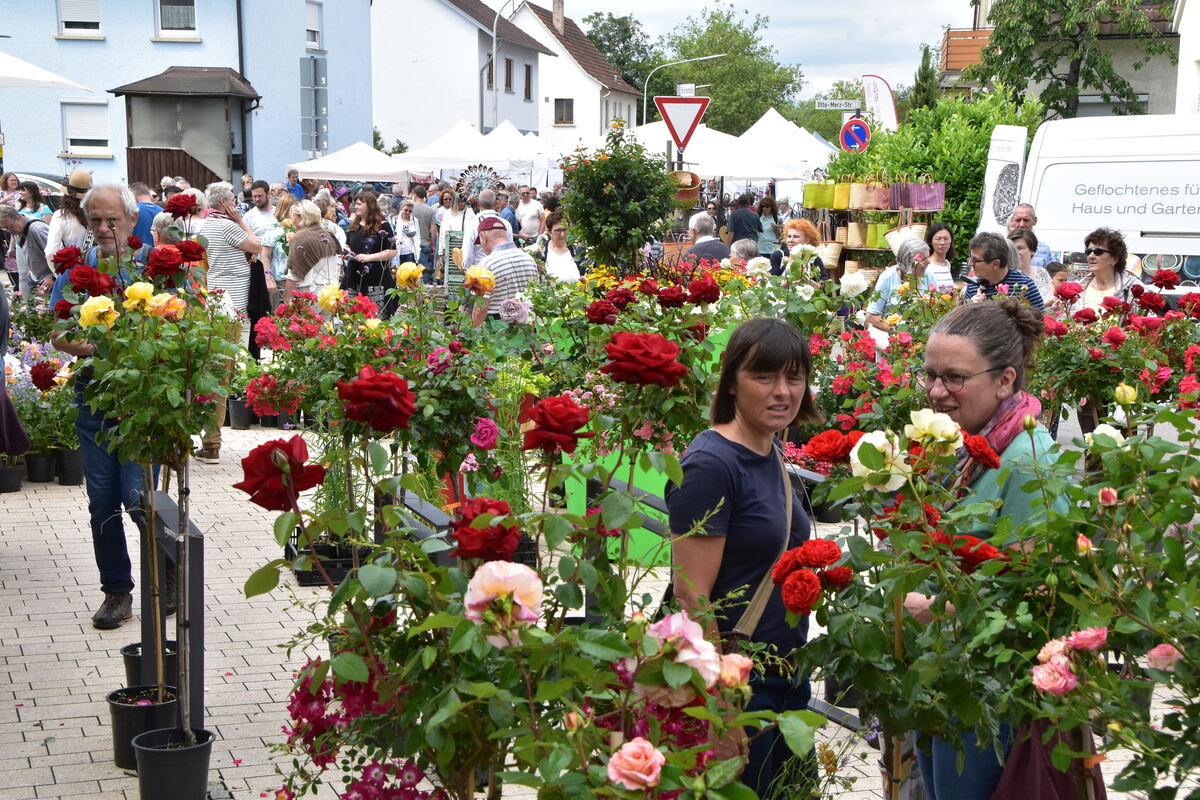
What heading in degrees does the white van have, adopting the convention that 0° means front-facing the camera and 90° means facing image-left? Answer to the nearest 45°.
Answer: approximately 270°

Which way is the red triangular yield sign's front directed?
toward the camera

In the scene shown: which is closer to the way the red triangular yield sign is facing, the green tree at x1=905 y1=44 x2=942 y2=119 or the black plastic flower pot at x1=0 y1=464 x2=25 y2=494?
the black plastic flower pot

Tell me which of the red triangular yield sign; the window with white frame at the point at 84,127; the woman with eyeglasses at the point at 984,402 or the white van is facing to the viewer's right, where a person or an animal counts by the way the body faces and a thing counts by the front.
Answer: the white van

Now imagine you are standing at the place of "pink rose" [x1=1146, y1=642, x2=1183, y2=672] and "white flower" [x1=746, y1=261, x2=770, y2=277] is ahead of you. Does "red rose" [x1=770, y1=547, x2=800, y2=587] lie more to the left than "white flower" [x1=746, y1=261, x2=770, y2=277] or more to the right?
left

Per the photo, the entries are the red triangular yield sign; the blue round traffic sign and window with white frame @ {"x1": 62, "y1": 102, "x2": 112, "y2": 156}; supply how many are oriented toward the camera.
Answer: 3

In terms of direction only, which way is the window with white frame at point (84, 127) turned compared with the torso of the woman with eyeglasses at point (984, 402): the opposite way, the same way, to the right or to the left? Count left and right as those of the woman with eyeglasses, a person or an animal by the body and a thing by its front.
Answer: to the left

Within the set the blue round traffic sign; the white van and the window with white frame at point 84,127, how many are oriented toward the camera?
2

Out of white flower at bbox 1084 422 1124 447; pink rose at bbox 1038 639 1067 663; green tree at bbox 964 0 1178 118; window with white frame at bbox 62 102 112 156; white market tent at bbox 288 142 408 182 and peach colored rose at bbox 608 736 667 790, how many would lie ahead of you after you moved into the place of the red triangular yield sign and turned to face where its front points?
3

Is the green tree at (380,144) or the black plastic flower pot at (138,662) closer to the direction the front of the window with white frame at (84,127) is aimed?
the black plastic flower pot

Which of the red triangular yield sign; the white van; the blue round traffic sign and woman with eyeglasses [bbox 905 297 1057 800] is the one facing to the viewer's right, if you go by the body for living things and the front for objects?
the white van

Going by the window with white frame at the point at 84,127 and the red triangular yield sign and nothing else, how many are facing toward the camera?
2

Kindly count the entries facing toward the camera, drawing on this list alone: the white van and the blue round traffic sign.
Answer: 1

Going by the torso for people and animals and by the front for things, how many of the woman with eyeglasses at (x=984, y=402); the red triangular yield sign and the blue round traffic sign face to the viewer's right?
0
